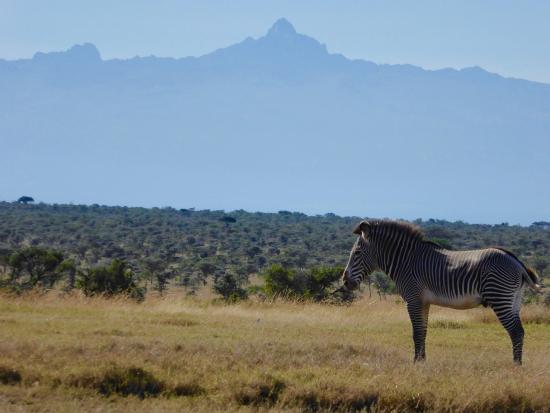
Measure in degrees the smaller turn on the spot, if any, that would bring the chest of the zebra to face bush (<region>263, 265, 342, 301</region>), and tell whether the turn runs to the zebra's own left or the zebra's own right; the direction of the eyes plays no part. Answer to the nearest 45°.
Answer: approximately 90° to the zebra's own right

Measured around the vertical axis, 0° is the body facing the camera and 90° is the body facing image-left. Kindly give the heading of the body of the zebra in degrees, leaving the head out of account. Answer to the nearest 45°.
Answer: approximately 90°

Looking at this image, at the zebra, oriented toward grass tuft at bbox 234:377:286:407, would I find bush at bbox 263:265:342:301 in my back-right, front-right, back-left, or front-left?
back-right

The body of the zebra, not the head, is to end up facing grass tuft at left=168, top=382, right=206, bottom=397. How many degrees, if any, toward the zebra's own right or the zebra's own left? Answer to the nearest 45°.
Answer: approximately 45° to the zebra's own left

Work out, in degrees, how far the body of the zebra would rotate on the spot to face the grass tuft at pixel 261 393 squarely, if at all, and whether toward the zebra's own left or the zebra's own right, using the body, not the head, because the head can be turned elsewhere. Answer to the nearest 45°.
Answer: approximately 45° to the zebra's own left

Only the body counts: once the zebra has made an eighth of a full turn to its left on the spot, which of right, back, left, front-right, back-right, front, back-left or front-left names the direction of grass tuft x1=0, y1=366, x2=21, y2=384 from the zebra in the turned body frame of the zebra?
front

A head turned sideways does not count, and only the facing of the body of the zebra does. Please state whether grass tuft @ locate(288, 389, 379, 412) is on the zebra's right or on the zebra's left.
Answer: on the zebra's left

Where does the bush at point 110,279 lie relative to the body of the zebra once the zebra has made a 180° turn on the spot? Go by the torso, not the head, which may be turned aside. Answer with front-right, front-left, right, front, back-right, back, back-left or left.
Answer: back-left

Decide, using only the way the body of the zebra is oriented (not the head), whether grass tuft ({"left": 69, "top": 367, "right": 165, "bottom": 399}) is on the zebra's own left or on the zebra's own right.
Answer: on the zebra's own left
